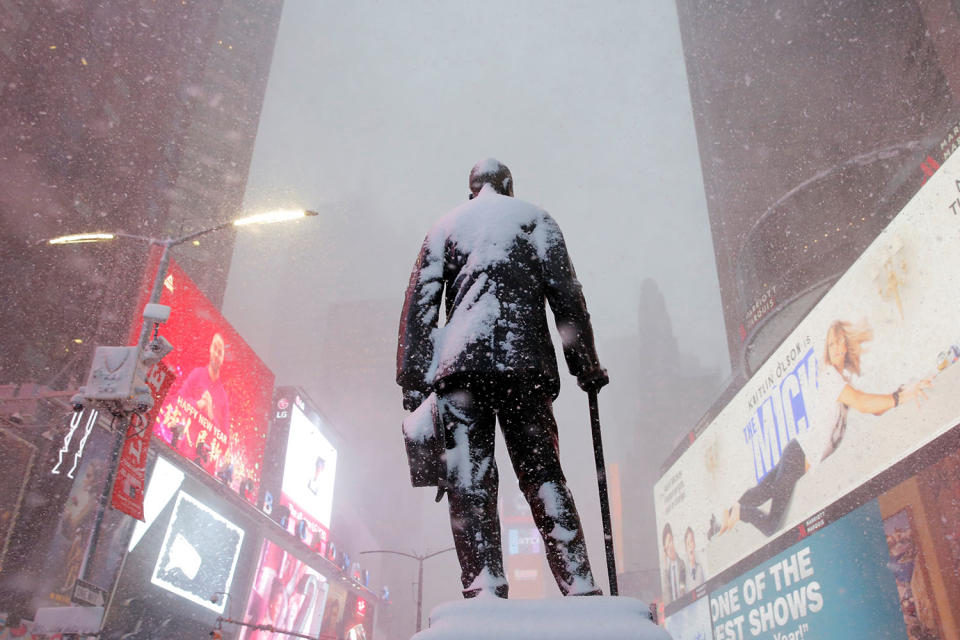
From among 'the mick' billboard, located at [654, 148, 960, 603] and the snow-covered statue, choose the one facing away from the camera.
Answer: the snow-covered statue

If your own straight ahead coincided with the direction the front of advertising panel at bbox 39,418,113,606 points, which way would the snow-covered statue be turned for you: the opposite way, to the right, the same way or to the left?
to the left

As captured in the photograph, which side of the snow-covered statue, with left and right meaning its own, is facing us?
back

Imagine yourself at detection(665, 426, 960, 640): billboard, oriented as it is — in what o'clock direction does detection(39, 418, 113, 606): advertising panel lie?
The advertising panel is roughly at 1 o'clock from the billboard.

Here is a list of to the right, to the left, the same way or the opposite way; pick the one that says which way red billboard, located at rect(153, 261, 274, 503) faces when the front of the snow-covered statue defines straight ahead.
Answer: to the right
